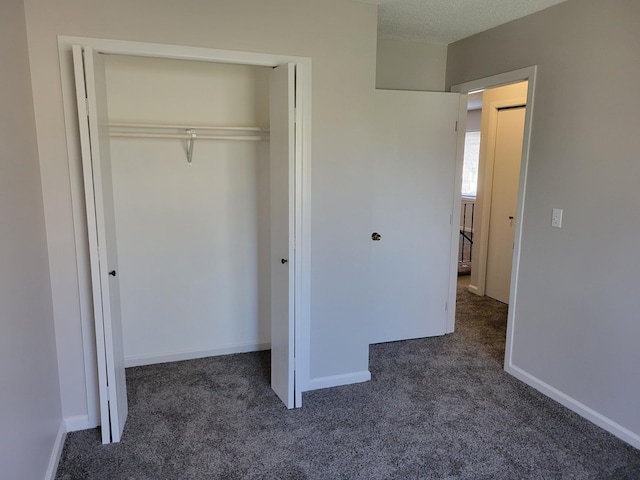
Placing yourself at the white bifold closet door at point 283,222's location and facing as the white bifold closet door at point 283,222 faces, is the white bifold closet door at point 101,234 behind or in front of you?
in front

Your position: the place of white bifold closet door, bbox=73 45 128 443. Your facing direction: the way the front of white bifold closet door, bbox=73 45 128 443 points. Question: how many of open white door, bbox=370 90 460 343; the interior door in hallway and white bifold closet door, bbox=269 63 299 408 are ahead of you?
3

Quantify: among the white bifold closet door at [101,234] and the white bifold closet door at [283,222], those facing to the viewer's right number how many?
1

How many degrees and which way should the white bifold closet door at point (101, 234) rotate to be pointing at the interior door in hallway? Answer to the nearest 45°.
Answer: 0° — it already faces it

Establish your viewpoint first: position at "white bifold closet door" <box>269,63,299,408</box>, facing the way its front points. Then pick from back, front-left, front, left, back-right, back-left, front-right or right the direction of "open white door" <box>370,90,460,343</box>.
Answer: back-right

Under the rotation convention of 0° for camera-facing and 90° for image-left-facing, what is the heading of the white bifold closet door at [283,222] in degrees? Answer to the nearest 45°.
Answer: approximately 90°

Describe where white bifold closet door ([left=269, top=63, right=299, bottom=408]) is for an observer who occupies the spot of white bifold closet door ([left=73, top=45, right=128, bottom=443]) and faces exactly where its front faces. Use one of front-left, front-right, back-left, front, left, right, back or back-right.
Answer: front

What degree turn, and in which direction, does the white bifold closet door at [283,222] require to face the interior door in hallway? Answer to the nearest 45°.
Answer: approximately 135° to its right

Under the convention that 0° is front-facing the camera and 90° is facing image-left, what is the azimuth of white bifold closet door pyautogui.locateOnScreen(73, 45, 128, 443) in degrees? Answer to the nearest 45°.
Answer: approximately 270°

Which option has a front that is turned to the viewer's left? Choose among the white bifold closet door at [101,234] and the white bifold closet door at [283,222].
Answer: the white bifold closet door at [283,222]

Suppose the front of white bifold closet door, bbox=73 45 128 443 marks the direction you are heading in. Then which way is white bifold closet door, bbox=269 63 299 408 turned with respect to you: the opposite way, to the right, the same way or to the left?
the opposite way
